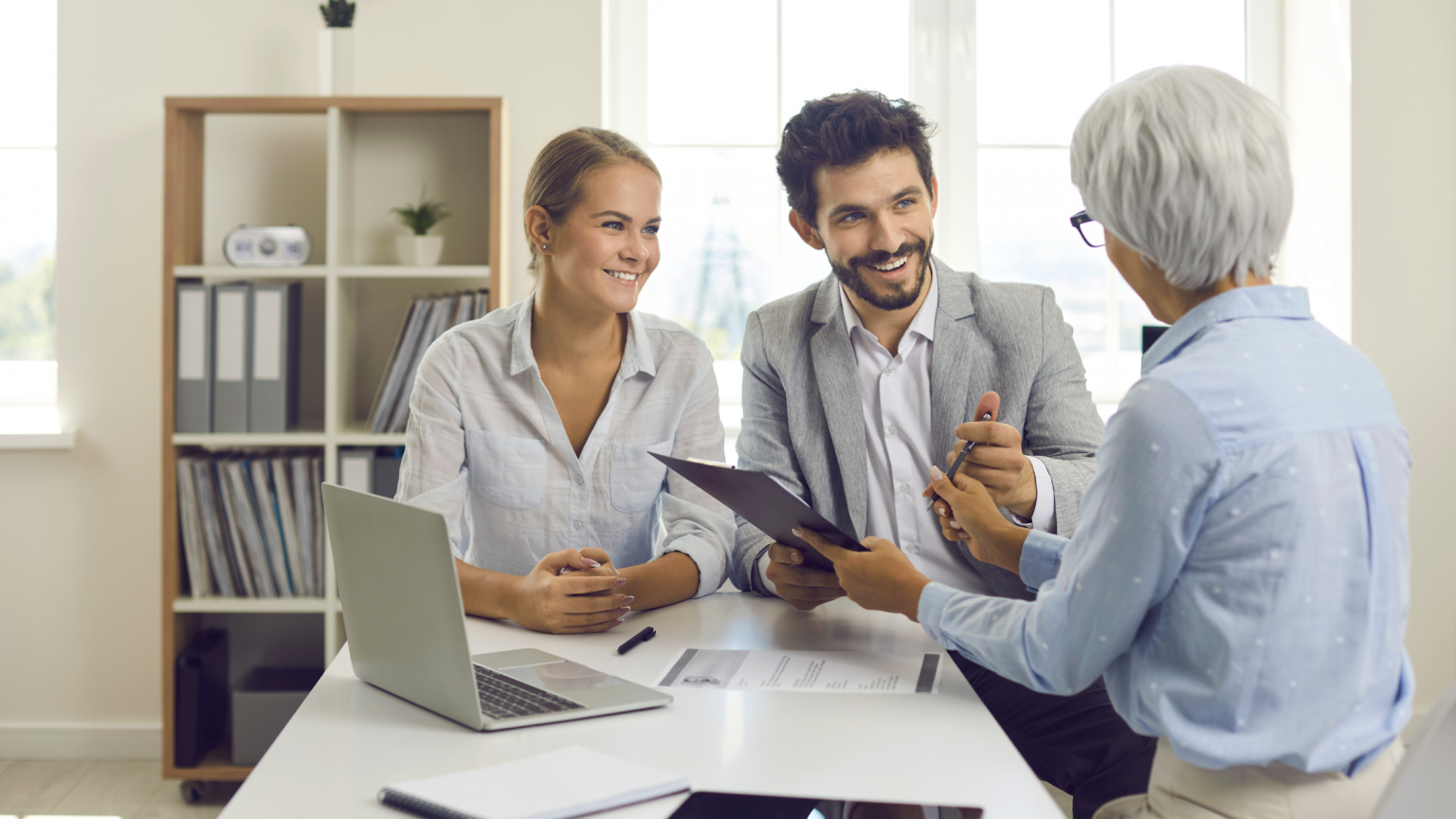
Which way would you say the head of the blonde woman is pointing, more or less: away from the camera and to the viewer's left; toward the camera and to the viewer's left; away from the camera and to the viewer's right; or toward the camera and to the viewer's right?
toward the camera and to the viewer's right

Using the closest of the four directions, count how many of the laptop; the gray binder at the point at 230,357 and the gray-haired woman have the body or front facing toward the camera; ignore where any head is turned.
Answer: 1

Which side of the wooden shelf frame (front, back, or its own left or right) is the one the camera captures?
front

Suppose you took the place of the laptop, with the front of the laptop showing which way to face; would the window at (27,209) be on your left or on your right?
on your left

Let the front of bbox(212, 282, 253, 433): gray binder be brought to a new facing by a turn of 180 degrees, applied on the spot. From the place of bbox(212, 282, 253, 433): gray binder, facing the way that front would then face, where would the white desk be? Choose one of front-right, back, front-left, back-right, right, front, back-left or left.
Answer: back

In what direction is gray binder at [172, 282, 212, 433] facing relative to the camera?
toward the camera

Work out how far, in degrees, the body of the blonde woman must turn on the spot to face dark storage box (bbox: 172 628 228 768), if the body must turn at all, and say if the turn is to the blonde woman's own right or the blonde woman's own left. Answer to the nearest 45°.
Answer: approximately 135° to the blonde woman's own right

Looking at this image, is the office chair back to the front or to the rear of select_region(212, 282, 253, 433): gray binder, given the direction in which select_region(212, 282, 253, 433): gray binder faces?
to the front

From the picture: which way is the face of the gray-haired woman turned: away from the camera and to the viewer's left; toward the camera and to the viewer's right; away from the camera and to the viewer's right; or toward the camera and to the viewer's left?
away from the camera and to the viewer's left

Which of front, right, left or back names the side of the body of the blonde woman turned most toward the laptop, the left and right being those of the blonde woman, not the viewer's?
front

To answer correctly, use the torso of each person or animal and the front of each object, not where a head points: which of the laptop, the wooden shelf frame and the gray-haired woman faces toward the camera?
the wooden shelf frame

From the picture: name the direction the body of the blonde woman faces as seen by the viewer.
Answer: toward the camera
